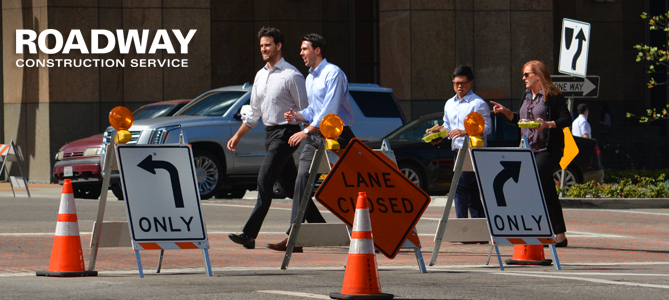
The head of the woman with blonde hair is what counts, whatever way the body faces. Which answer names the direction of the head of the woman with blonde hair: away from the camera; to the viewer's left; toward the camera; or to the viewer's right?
to the viewer's left

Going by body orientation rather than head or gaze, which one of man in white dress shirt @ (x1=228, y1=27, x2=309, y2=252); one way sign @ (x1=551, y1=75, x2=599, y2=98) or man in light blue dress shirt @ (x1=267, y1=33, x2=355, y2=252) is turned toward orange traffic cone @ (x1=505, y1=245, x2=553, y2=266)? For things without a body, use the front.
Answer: the one way sign

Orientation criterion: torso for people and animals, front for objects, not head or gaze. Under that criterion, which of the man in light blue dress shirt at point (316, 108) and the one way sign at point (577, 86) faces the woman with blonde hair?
the one way sign

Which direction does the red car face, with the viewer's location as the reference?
facing the viewer and to the left of the viewer
